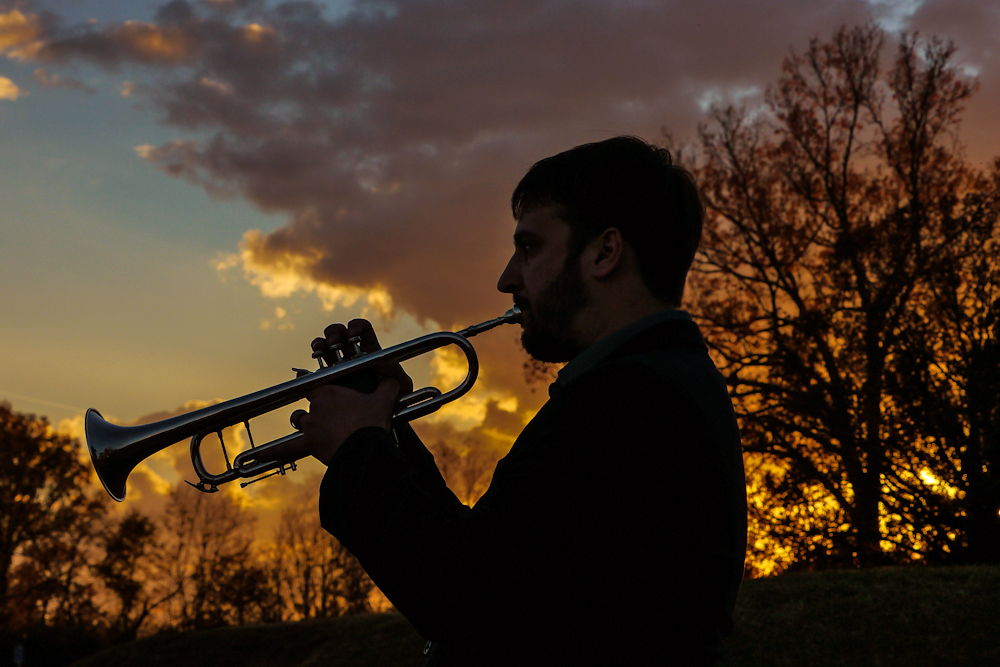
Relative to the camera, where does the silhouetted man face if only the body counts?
to the viewer's left

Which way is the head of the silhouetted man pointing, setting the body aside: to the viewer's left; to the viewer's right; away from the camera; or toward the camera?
to the viewer's left

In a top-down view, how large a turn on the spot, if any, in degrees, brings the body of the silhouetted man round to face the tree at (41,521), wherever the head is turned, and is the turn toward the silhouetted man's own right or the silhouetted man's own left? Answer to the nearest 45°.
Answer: approximately 45° to the silhouetted man's own right
